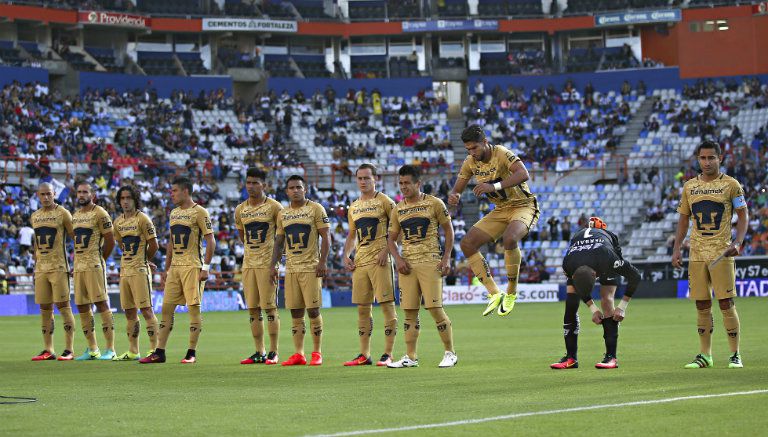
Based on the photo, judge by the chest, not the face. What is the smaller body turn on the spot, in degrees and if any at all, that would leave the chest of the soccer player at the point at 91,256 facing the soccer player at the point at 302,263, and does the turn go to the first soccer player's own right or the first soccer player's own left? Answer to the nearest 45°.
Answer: approximately 90° to the first soccer player's own left

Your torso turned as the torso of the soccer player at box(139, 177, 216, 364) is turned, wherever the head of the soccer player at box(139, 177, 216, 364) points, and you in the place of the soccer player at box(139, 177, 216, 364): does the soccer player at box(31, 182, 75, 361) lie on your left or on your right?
on your right

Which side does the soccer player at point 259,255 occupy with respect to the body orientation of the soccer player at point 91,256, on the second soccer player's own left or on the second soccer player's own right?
on the second soccer player's own left

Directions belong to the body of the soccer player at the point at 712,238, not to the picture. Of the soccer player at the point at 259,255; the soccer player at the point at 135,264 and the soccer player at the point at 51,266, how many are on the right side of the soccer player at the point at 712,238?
3

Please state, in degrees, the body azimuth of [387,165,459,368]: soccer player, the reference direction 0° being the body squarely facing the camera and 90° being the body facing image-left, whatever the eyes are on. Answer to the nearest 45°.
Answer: approximately 45°

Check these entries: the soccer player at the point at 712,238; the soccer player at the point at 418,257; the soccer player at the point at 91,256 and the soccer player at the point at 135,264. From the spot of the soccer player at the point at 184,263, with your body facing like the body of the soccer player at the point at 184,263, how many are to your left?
2

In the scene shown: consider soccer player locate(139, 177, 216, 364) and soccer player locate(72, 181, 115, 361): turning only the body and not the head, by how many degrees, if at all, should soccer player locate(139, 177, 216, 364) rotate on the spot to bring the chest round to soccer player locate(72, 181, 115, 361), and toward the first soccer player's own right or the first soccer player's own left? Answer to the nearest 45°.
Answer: approximately 90° to the first soccer player's own right

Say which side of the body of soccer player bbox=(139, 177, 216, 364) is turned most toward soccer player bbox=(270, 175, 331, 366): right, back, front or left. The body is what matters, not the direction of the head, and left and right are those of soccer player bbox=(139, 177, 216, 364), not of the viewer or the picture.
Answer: left

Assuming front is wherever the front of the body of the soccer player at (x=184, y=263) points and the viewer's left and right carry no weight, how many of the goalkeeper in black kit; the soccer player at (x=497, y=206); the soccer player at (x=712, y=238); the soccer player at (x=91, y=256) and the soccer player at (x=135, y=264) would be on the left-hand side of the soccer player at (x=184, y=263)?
3

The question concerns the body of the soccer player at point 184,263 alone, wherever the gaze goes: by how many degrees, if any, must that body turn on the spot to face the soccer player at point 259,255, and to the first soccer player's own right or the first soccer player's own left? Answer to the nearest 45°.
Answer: approximately 135° to the first soccer player's own left

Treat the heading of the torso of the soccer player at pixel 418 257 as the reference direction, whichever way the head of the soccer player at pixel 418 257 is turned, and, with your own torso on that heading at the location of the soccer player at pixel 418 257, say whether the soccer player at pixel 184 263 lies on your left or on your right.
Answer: on your right
